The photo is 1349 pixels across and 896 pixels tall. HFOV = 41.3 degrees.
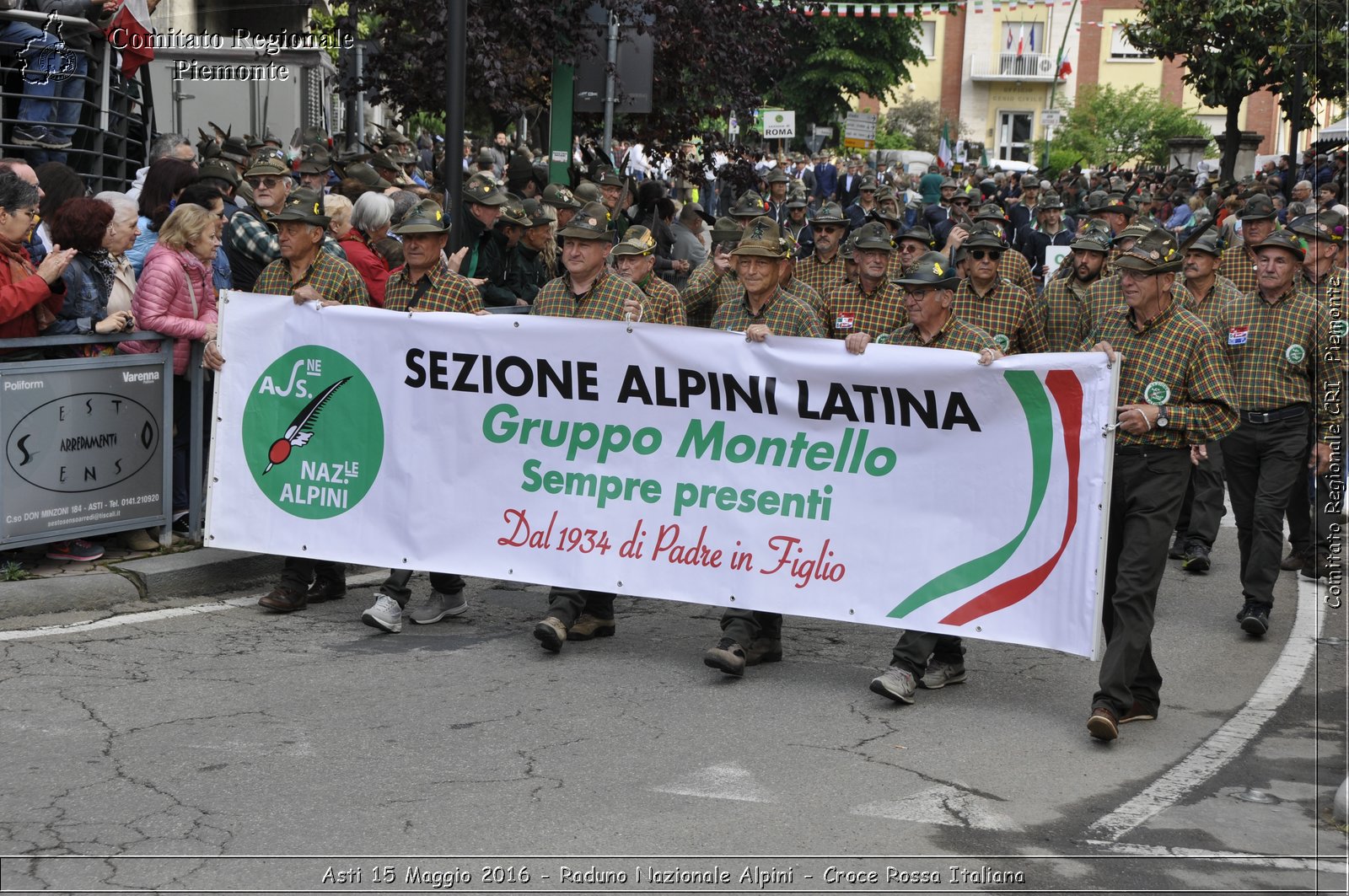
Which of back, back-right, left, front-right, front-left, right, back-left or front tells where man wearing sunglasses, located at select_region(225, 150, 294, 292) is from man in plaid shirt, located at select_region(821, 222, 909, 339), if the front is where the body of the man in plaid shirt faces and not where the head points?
right

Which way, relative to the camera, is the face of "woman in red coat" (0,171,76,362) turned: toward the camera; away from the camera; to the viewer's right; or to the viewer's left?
to the viewer's right

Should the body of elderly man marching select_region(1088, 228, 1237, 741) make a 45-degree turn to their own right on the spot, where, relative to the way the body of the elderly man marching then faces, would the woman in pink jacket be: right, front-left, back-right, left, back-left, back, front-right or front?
front

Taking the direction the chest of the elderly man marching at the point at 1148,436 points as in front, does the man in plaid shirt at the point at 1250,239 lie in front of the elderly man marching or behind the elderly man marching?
behind

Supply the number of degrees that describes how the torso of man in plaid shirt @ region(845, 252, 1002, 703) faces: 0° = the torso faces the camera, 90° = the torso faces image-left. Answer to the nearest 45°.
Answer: approximately 45°

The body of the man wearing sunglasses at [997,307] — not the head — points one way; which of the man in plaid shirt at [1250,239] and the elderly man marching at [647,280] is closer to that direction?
the elderly man marching

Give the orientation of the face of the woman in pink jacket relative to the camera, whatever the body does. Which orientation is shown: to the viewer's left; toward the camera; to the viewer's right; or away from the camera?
to the viewer's right

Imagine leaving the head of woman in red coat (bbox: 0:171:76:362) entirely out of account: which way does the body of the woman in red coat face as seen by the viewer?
to the viewer's right

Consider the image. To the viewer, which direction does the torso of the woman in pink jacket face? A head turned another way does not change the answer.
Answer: to the viewer's right

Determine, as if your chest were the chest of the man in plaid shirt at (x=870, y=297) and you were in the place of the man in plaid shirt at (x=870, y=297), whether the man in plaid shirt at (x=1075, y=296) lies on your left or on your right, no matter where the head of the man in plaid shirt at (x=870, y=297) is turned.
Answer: on your left

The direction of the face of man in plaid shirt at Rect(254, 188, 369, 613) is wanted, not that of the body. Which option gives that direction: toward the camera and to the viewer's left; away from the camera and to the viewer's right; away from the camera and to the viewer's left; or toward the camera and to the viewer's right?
toward the camera and to the viewer's left

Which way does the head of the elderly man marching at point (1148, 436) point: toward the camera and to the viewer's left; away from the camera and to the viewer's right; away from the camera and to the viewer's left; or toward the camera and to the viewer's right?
toward the camera and to the viewer's left

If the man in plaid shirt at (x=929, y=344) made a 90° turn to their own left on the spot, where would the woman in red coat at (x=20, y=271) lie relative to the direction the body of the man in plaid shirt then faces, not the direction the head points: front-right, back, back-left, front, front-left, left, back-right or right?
back-right

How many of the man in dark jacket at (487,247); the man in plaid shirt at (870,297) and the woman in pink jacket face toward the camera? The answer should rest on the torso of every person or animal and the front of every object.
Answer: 1
